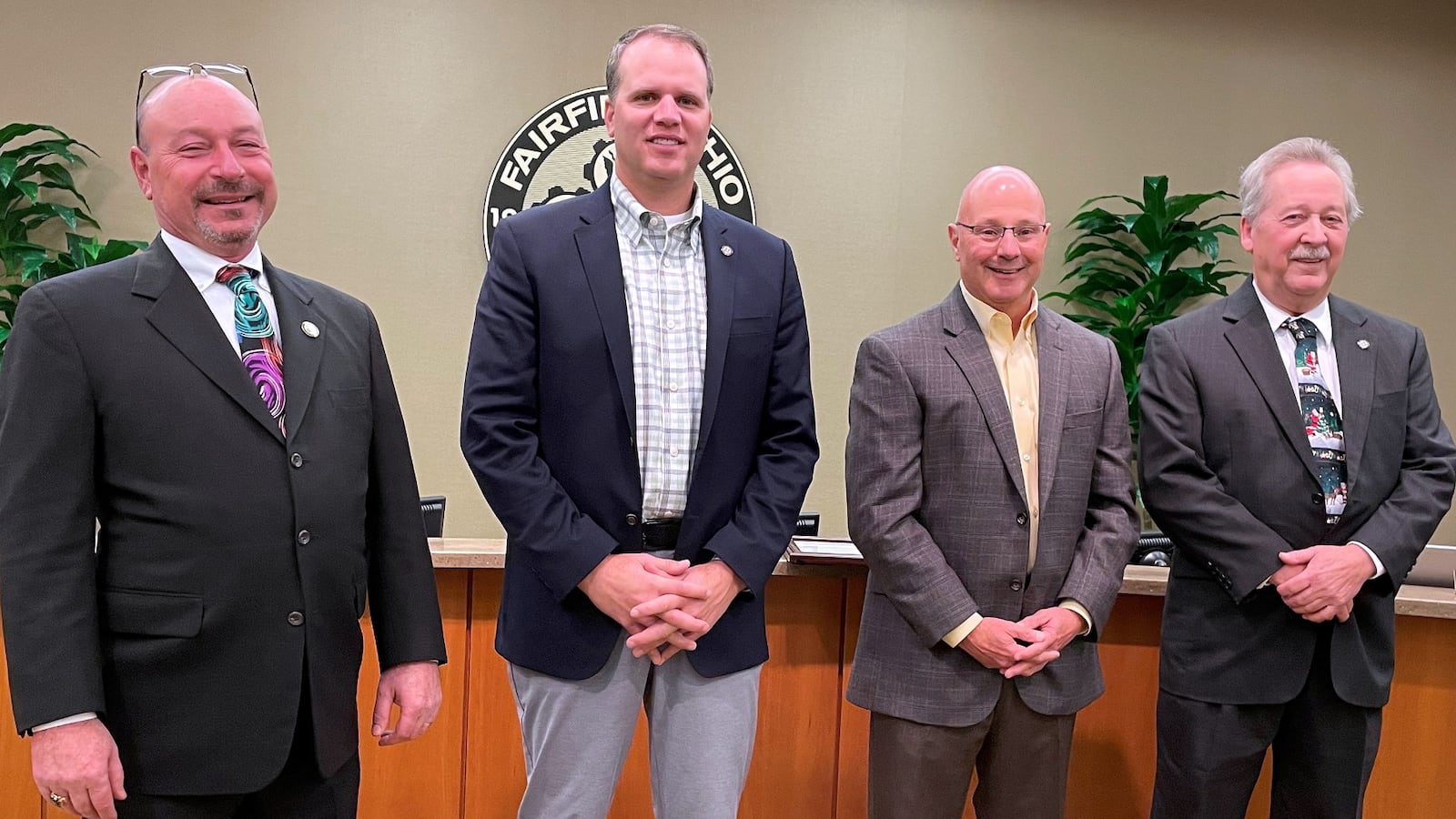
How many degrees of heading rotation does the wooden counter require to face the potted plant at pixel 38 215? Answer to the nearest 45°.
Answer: approximately 135° to its right

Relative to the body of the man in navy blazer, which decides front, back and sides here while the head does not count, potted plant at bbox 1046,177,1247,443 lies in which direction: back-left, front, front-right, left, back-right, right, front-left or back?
back-left

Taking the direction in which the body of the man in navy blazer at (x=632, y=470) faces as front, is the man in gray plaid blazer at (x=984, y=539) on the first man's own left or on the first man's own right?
on the first man's own left

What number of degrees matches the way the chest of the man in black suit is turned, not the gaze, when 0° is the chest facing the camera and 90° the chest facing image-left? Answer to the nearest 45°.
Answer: approximately 315°

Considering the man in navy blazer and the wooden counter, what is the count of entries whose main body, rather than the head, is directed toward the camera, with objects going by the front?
2
